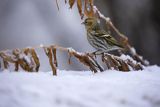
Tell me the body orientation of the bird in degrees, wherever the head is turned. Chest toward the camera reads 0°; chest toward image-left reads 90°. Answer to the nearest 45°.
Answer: approximately 90°
